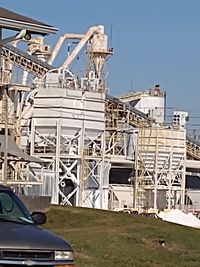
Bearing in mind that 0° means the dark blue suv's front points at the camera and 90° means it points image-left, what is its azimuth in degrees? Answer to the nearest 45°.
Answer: approximately 315°
